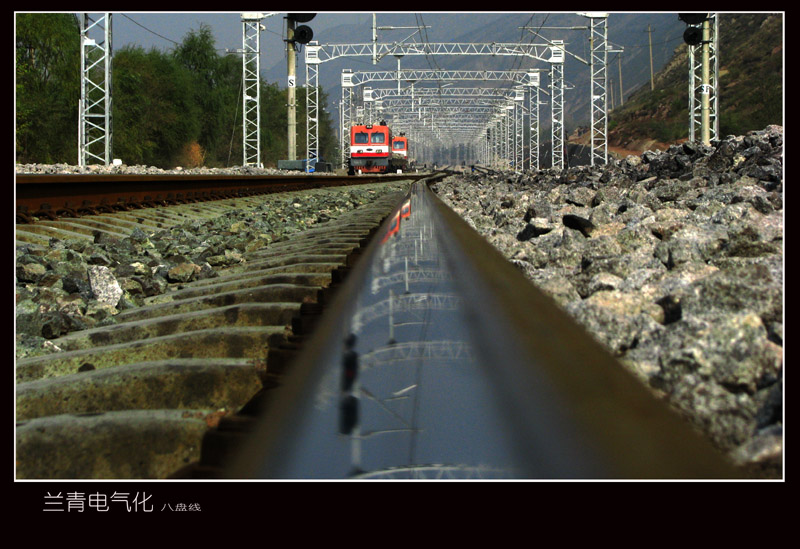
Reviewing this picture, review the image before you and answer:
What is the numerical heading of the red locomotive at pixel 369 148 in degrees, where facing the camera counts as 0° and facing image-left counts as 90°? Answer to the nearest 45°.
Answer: approximately 0°
